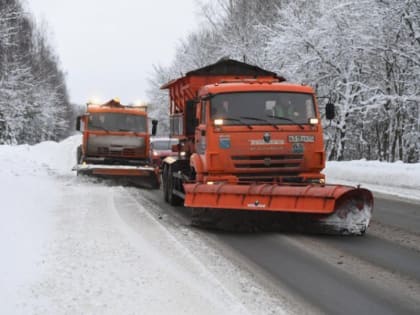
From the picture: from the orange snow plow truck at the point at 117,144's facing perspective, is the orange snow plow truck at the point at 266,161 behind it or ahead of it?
ahead

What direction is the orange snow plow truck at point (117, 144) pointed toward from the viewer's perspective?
toward the camera
